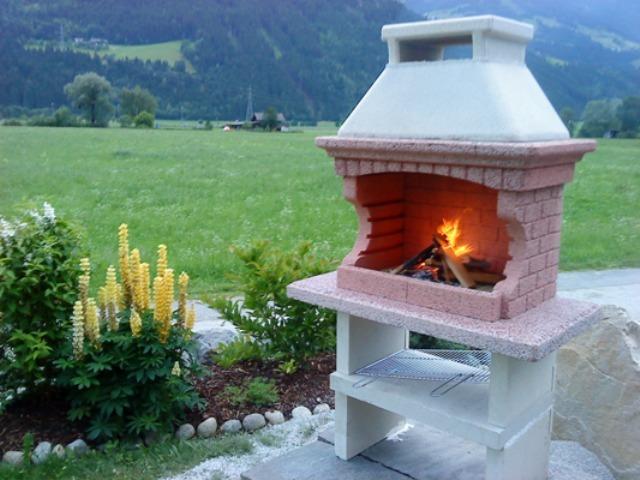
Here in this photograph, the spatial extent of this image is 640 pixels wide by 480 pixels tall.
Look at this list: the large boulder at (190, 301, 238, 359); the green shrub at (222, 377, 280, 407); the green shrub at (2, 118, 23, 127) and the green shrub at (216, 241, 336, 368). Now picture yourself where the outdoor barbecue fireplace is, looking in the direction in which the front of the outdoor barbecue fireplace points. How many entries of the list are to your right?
4

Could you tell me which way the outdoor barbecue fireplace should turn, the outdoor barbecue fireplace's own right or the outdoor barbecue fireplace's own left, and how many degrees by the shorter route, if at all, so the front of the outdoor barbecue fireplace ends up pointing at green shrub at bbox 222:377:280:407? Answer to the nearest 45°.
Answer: approximately 90° to the outdoor barbecue fireplace's own right

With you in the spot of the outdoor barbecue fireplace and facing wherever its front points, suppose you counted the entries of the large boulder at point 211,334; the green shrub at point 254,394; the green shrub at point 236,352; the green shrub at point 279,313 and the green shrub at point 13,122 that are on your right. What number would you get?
5

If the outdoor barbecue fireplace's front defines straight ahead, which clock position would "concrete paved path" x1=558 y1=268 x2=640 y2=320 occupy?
The concrete paved path is roughly at 5 o'clock from the outdoor barbecue fireplace.

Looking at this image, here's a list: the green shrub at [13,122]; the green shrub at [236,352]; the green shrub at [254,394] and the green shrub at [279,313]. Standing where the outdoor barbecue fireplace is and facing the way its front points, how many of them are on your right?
4

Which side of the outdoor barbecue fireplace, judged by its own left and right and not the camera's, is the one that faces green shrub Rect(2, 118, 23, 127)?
right

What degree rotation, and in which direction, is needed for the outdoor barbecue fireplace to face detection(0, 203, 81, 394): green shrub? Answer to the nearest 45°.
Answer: approximately 45° to its right

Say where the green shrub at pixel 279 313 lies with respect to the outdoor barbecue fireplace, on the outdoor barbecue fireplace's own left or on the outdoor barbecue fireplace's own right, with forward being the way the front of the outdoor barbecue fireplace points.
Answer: on the outdoor barbecue fireplace's own right

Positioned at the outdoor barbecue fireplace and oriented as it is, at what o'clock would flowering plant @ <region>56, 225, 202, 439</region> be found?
The flowering plant is roughly at 2 o'clock from the outdoor barbecue fireplace.

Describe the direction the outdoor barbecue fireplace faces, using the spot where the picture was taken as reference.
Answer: facing the viewer and to the left of the viewer
